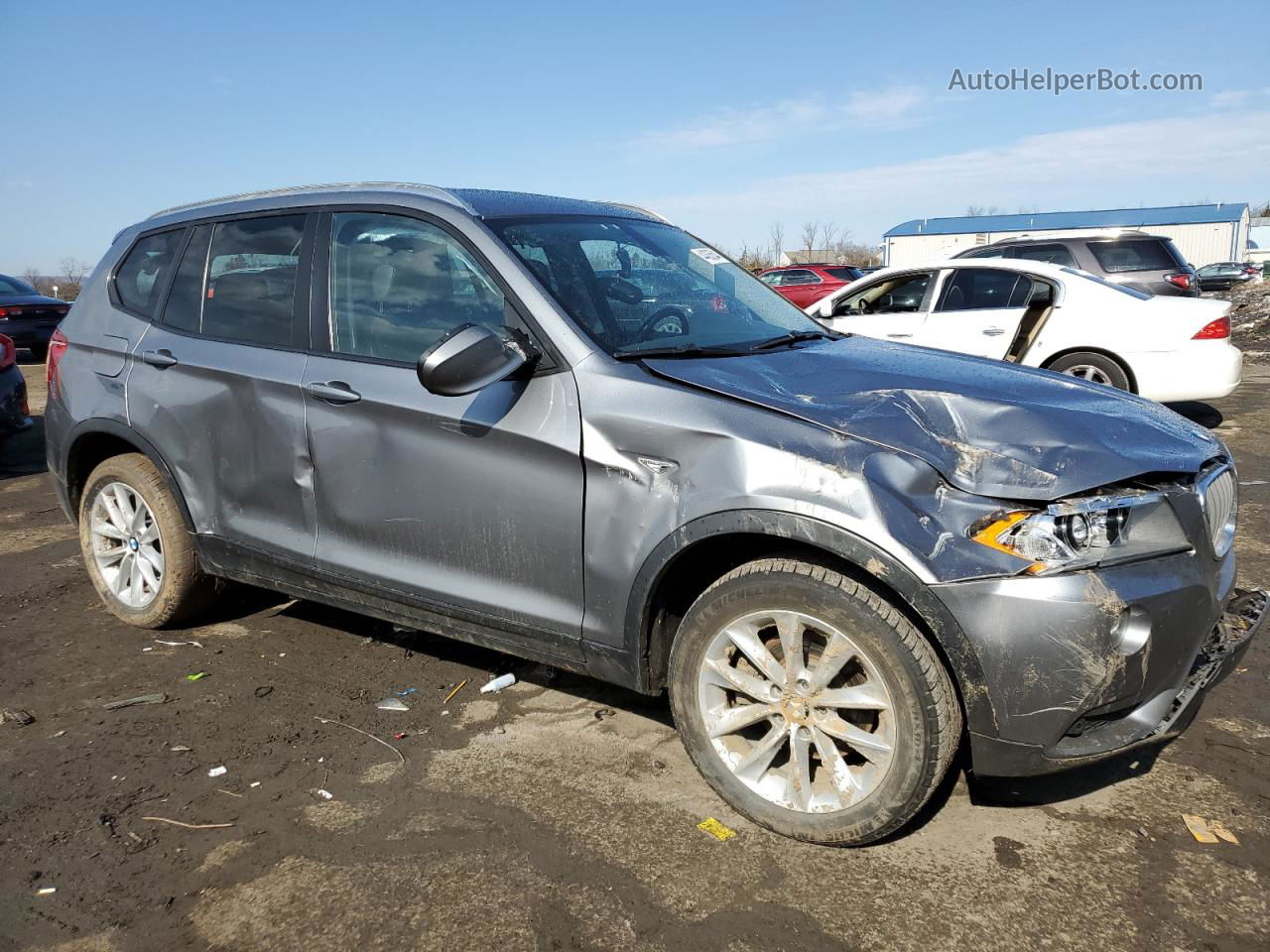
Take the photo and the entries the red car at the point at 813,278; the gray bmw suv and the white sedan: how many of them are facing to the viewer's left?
2

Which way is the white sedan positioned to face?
to the viewer's left

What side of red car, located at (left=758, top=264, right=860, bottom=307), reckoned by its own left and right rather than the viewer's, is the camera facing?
left

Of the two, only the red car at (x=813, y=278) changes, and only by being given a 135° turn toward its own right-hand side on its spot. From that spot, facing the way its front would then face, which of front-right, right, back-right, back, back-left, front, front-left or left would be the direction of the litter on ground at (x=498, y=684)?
back-right

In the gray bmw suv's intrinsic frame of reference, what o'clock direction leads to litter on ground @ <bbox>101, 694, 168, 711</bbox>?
The litter on ground is roughly at 5 o'clock from the gray bmw suv.

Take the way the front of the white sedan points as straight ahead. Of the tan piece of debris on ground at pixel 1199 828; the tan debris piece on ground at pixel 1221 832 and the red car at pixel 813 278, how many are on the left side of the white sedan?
2

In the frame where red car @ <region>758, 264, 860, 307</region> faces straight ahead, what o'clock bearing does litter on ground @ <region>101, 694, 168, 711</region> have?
The litter on ground is roughly at 9 o'clock from the red car.

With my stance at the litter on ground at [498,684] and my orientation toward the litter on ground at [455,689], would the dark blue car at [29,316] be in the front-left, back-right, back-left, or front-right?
front-right

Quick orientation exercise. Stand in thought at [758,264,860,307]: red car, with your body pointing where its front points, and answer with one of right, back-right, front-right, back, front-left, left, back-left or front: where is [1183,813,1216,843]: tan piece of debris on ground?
left

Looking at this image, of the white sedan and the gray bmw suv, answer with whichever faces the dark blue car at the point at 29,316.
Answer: the white sedan

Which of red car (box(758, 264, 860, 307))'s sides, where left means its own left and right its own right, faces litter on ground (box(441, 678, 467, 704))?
left

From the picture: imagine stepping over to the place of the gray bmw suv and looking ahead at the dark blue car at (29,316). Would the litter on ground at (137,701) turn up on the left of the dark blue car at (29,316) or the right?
left

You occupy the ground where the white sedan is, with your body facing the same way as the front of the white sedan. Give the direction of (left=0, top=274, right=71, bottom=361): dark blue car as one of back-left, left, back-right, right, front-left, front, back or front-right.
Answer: front

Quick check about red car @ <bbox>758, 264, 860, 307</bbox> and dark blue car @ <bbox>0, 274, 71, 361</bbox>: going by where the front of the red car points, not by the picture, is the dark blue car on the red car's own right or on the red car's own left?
on the red car's own left

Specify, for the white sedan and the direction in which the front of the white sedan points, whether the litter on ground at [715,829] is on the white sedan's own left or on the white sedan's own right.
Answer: on the white sedan's own left

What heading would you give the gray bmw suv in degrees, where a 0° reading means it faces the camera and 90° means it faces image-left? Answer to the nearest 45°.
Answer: approximately 315°

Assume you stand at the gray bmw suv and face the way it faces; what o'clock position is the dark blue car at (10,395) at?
The dark blue car is roughly at 6 o'clock from the gray bmw suv.

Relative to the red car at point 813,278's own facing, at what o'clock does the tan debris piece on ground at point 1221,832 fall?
The tan debris piece on ground is roughly at 9 o'clock from the red car.

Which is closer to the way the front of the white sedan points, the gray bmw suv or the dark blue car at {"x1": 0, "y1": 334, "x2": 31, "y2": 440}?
the dark blue car
